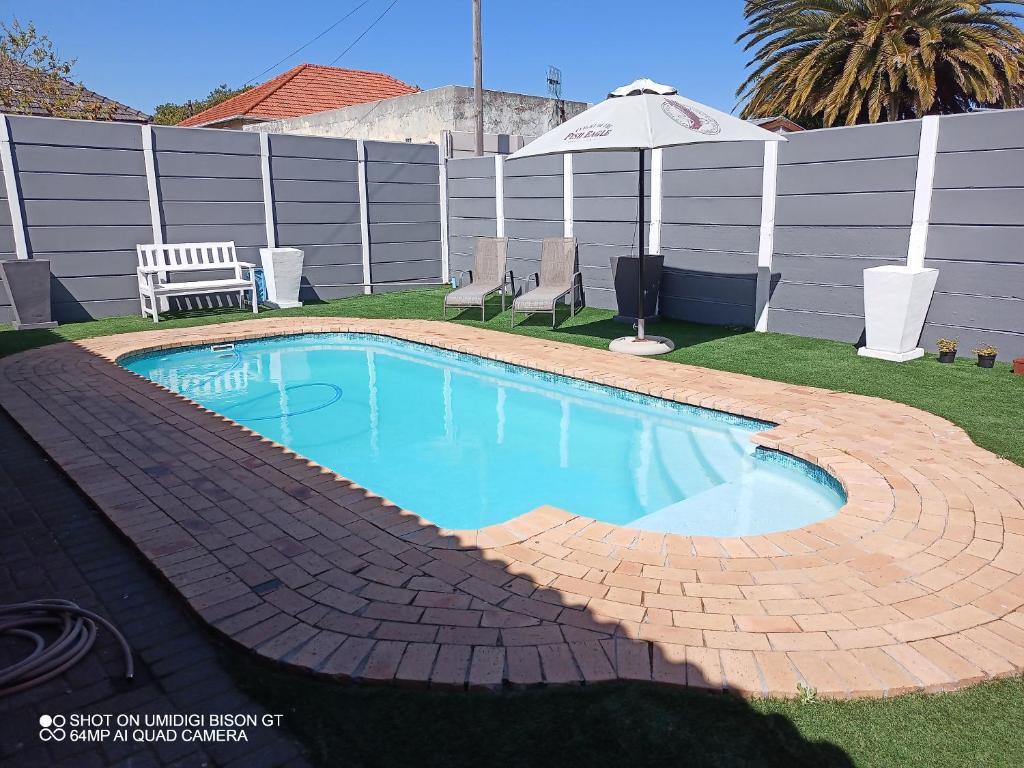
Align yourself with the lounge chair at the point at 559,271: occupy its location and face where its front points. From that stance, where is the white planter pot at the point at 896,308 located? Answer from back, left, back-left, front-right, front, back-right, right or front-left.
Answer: left

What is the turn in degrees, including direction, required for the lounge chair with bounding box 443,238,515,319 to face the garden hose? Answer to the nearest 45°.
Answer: approximately 45° to its left

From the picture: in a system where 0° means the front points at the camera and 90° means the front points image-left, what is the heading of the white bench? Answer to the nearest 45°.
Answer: approximately 315°

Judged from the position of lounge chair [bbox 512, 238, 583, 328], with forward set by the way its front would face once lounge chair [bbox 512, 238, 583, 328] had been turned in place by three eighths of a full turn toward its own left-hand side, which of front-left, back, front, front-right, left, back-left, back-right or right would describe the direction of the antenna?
left

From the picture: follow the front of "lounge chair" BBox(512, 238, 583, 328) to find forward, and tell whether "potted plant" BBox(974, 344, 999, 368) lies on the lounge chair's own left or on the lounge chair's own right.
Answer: on the lounge chair's own left

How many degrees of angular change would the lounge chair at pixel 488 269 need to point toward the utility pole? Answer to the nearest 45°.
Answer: approximately 135° to its right

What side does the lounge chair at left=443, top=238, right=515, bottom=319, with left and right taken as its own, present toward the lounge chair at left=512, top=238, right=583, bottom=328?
left

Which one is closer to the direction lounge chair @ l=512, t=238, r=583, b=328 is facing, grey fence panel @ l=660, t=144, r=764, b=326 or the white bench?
the white bench
